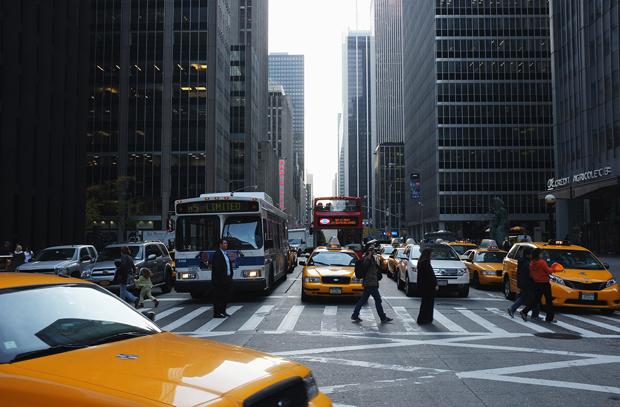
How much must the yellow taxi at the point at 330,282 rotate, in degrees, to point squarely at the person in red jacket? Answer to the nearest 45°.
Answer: approximately 45° to its left

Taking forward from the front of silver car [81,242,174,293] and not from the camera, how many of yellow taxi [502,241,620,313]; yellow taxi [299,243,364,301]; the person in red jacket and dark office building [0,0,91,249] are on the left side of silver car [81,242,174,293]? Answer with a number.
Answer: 3

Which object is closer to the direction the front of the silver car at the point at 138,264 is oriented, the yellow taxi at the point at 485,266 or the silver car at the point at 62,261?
the silver car

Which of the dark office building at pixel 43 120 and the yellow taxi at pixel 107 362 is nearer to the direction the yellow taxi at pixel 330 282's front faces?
the yellow taxi

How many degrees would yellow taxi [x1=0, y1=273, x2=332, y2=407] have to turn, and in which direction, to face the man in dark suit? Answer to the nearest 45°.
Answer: approximately 135° to its left

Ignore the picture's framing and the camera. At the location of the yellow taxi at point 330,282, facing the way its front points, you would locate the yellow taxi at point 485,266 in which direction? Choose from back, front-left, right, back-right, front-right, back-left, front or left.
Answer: back-left

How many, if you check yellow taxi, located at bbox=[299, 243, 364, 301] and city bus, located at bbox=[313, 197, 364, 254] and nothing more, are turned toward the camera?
2

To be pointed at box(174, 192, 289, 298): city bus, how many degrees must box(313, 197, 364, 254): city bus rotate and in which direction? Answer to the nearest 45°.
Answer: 0° — it already faces it

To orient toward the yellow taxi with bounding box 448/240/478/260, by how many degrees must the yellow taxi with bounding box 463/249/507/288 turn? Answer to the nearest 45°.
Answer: approximately 135° to its left
